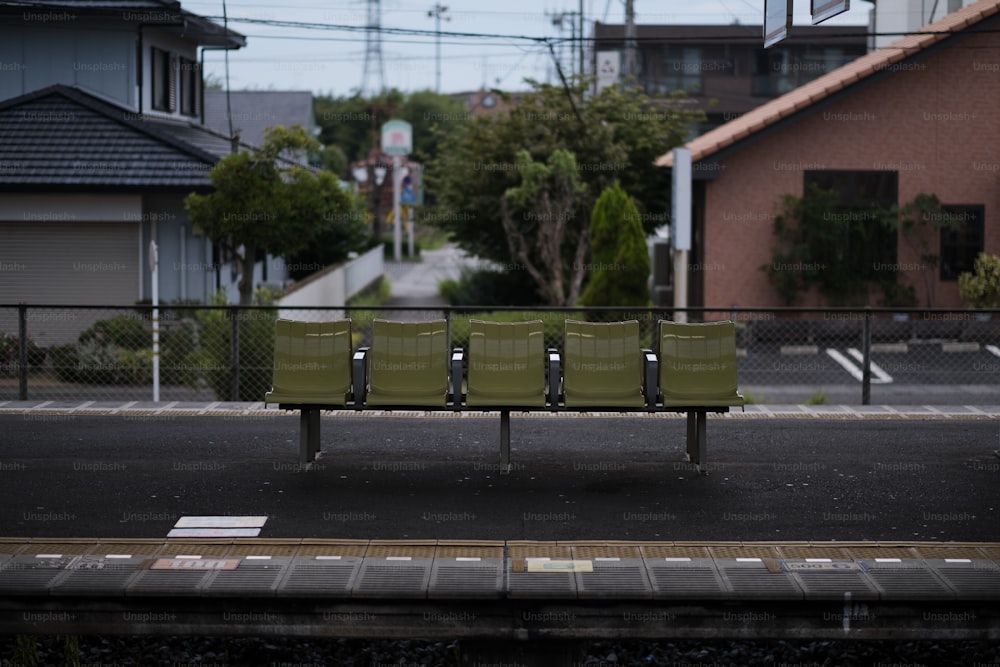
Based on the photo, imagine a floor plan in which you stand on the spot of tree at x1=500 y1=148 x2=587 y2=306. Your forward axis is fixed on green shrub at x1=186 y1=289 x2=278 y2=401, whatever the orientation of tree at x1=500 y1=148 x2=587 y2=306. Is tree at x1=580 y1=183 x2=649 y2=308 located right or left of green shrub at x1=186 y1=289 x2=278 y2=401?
left

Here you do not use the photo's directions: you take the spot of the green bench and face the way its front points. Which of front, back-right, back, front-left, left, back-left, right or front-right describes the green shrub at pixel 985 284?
back-left

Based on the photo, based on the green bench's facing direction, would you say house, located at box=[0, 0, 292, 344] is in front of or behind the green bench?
behind

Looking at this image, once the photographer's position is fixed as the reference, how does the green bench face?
facing the viewer

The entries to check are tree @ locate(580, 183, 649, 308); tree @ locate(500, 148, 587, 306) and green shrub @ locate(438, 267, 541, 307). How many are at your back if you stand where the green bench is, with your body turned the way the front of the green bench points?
3

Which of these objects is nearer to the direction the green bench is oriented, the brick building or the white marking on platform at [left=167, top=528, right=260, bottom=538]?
the white marking on platform

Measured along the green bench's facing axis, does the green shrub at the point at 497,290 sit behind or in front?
behind

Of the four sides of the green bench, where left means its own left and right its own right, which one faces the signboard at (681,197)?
back

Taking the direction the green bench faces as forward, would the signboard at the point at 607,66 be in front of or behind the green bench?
behind

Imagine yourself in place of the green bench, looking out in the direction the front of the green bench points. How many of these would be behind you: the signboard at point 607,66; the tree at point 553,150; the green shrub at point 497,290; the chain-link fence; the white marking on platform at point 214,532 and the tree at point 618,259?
5

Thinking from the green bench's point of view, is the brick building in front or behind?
behind

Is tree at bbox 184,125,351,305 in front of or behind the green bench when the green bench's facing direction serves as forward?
behind

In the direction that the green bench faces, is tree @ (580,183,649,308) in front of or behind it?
behind

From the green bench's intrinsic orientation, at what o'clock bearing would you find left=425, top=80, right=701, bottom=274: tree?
The tree is roughly at 6 o'clock from the green bench.

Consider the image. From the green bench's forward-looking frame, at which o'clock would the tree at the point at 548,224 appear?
The tree is roughly at 6 o'clock from the green bench.

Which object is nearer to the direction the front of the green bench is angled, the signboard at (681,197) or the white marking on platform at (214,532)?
the white marking on platform
